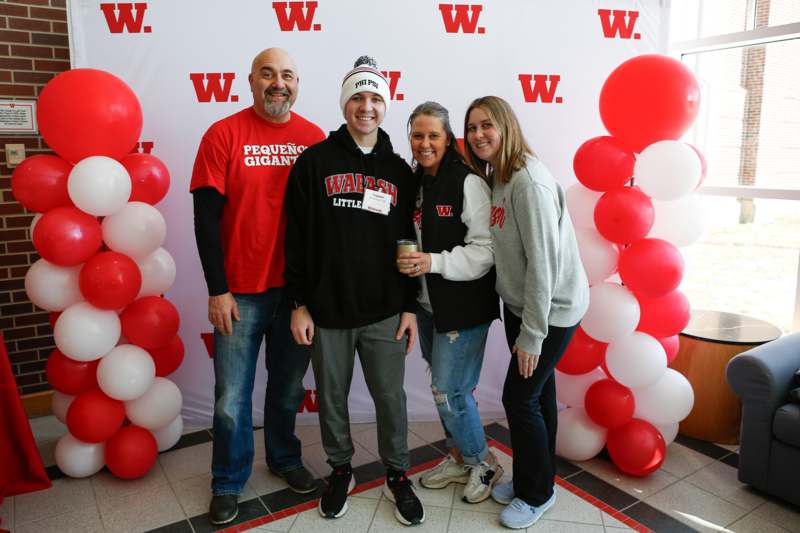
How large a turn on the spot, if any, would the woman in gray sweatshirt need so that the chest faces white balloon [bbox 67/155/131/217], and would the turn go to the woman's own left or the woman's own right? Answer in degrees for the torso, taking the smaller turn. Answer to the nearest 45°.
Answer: approximately 45° to the woman's own right

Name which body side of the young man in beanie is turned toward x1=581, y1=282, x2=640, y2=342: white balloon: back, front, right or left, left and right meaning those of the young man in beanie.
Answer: left

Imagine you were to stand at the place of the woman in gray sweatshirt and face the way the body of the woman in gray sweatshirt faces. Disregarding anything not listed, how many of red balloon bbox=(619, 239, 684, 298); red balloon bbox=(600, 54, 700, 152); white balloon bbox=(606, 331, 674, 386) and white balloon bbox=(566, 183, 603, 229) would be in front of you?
0

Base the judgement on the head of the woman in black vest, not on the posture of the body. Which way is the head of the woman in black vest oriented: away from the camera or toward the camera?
toward the camera

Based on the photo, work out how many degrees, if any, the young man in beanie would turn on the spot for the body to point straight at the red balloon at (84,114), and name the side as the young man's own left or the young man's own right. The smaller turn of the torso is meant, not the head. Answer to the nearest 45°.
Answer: approximately 90° to the young man's own right

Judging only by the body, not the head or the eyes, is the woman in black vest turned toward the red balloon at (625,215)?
no

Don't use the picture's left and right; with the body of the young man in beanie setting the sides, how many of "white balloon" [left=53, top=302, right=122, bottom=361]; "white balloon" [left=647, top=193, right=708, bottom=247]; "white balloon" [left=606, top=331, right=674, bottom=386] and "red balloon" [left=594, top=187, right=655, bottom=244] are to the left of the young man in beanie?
3

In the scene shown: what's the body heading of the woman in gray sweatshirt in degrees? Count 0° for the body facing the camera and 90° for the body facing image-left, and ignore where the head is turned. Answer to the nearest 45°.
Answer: approximately 45°

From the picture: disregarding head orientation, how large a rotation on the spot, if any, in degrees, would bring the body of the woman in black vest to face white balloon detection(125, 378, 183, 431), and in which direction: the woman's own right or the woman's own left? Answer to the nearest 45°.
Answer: approximately 45° to the woman's own right

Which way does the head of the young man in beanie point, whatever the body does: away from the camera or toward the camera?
toward the camera

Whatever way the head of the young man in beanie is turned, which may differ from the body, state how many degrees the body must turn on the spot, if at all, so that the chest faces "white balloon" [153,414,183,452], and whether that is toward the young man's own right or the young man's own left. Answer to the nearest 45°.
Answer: approximately 135° to the young man's own right

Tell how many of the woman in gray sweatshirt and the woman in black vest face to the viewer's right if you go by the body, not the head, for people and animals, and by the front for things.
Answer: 0

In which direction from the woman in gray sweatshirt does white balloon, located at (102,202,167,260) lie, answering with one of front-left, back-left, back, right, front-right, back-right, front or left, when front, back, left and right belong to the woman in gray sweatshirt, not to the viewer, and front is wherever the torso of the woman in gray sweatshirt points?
front-right

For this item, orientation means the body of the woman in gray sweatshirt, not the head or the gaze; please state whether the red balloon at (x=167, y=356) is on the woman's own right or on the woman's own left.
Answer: on the woman's own right
